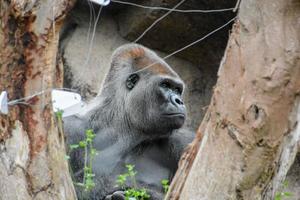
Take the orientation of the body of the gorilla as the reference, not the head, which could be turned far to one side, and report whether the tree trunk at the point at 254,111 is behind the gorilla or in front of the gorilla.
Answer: in front

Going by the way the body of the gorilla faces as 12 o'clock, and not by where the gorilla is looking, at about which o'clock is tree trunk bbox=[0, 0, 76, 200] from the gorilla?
The tree trunk is roughly at 2 o'clock from the gorilla.

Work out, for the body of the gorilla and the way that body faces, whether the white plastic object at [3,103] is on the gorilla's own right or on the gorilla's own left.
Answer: on the gorilla's own right

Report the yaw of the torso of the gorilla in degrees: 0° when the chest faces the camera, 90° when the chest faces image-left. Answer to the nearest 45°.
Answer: approximately 315°
